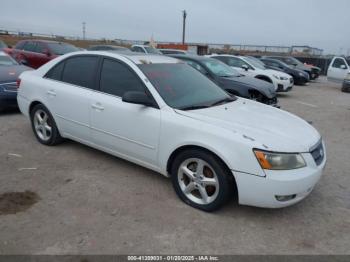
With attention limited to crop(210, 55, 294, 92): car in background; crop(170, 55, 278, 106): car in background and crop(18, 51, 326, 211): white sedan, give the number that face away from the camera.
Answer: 0

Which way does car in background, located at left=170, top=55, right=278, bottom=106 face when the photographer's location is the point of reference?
facing the viewer and to the right of the viewer

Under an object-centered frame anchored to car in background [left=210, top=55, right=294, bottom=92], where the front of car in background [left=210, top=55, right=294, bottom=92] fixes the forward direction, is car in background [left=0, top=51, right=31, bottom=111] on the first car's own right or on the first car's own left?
on the first car's own right

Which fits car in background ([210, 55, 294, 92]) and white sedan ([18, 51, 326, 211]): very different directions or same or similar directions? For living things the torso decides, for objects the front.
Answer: same or similar directions

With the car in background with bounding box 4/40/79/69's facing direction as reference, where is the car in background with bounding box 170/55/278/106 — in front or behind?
in front

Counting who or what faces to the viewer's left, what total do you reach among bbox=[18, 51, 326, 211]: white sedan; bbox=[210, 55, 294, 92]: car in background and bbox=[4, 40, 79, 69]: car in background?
0

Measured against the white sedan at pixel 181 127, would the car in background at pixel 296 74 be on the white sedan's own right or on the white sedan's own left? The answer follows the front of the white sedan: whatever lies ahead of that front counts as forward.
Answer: on the white sedan's own left

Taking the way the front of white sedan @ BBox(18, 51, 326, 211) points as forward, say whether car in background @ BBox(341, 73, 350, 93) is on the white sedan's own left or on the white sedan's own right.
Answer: on the white sedan's own left

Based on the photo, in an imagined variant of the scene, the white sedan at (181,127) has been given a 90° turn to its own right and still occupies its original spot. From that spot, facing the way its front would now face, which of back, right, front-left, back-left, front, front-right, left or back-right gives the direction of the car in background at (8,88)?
right
